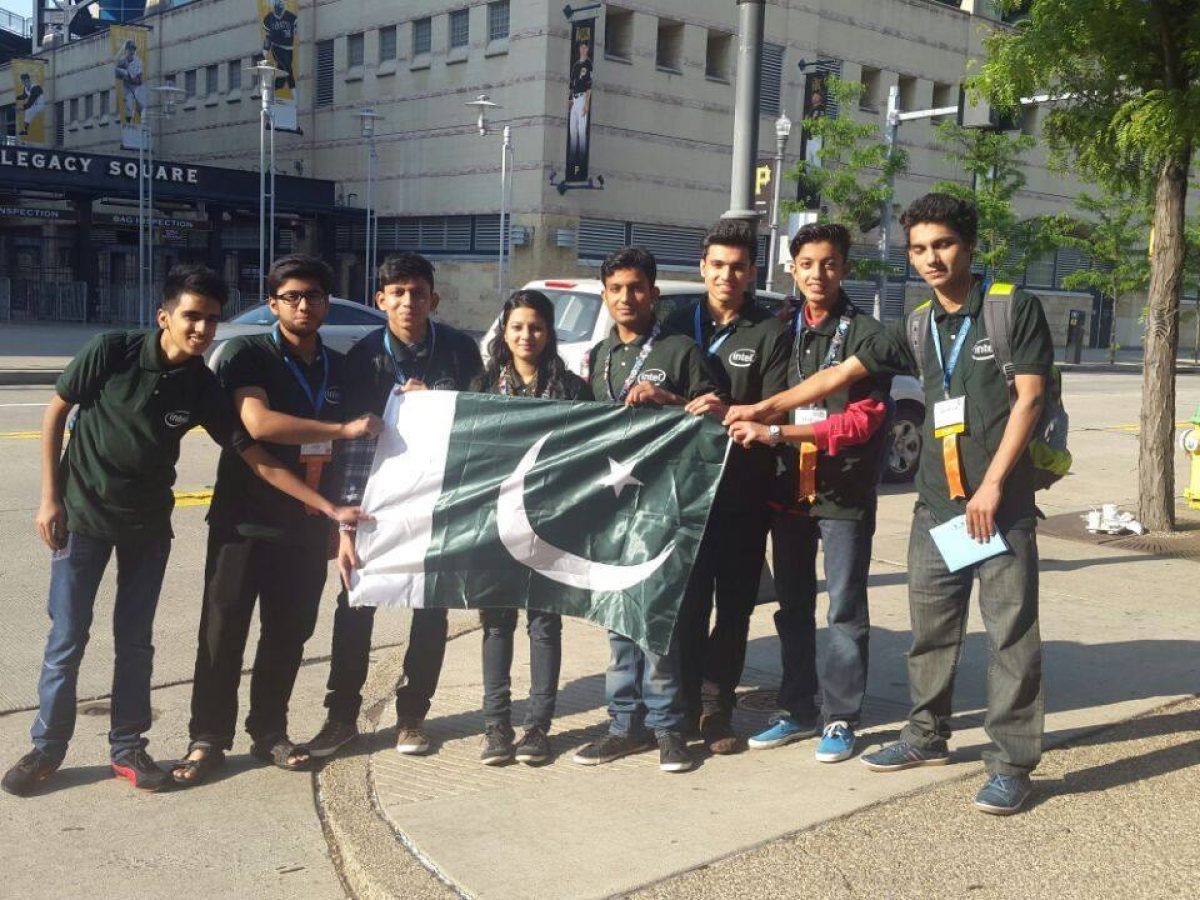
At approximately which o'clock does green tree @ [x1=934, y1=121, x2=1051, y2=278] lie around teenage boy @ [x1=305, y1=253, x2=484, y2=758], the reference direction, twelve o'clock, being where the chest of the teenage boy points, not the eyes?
The green tree is roughly at 7 o'clock from the teenage boy.

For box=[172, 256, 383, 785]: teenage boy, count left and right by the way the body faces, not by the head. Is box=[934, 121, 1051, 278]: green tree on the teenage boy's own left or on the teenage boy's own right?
on the teenage boy's own left

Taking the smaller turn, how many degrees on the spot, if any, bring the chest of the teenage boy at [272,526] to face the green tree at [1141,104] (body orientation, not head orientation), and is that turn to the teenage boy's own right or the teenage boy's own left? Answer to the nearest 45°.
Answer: approximately 90° to the teenage boy's own left

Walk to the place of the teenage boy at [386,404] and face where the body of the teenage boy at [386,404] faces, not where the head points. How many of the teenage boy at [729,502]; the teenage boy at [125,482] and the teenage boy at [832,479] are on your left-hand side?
2

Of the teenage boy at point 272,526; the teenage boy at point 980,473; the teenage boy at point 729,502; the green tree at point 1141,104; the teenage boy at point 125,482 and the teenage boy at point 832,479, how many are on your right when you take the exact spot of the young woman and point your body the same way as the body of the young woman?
2

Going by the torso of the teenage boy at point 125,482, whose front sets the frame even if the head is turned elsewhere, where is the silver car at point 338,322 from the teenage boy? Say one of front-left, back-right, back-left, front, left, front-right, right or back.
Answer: back-left

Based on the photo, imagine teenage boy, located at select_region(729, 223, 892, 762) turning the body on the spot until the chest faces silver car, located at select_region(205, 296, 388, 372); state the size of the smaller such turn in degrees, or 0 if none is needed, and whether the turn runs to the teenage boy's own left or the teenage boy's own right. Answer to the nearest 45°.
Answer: approximately 90° to the teenage boy's own right

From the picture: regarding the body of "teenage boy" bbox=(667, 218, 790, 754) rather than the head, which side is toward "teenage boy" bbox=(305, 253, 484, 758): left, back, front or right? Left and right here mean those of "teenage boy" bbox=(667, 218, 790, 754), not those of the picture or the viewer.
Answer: right

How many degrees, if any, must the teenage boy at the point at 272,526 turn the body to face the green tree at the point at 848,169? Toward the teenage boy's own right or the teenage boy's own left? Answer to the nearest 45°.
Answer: approximately 90° to the teenage boy's own left

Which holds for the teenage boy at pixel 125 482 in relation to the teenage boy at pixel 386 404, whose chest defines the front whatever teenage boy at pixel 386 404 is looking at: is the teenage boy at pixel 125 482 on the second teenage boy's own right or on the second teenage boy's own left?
on the second teenage boy's own right

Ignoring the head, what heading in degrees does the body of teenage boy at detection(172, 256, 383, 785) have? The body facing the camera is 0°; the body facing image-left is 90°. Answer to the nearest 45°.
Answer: approximately 315°

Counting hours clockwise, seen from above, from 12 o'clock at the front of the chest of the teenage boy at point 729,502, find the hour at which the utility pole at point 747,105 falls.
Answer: The utility pole is roughly at 6 o'clock from the teenage boy.

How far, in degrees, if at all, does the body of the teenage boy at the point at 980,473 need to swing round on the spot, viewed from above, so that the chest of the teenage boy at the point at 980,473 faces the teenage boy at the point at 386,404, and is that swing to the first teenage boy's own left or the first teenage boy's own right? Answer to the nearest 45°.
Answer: approximately 45° to the first teenage boy's own right

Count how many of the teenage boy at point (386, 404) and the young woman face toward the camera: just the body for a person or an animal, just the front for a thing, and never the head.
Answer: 2
